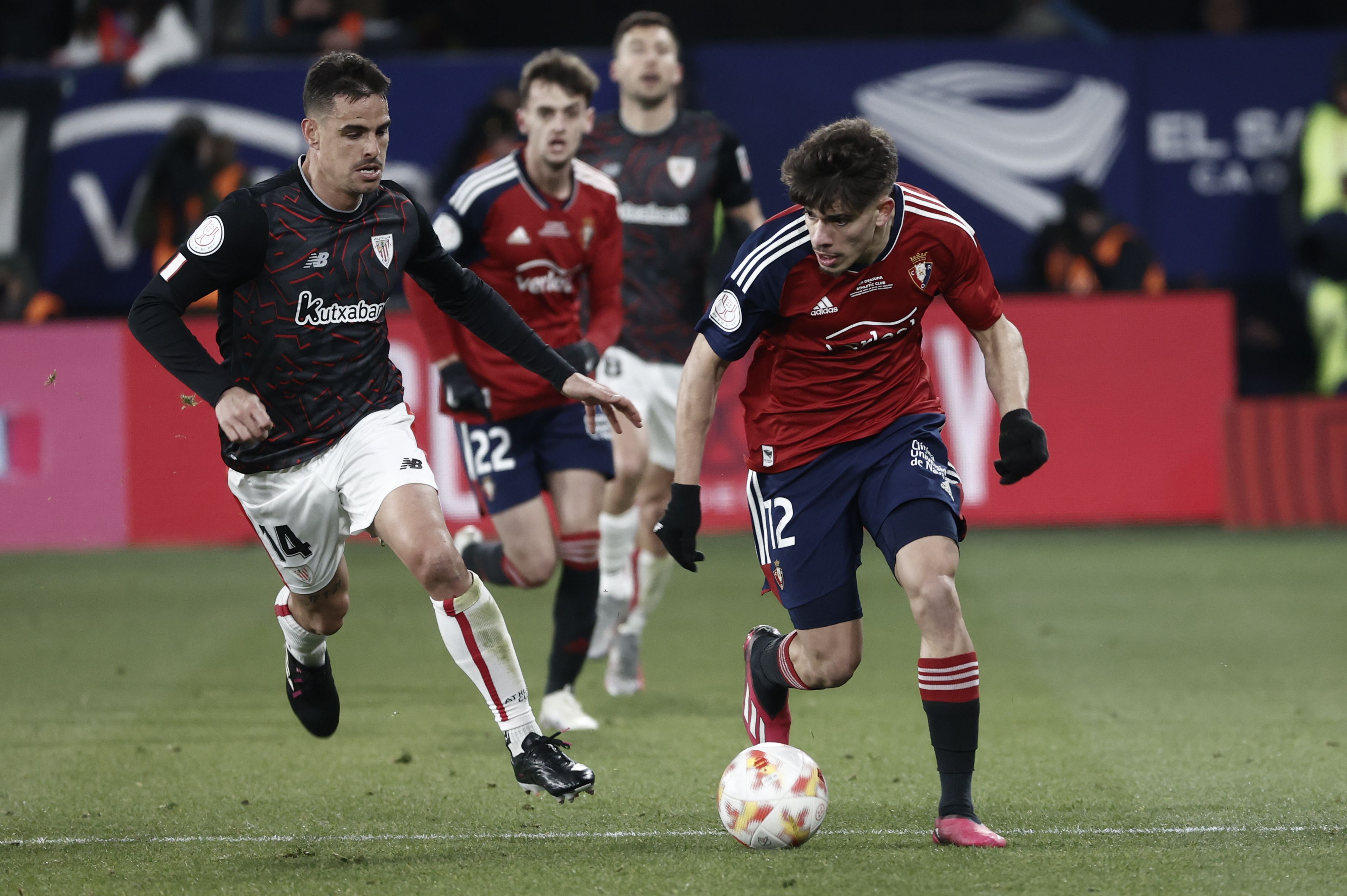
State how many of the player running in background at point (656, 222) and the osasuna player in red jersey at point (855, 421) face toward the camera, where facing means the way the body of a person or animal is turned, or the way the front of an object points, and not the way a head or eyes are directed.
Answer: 2

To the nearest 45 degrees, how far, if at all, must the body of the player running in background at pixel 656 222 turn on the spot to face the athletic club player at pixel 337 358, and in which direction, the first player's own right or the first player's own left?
0° — they already face them

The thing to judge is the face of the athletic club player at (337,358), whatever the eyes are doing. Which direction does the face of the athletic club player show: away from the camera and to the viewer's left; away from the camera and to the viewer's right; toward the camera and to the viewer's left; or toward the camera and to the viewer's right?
toward the camera and to the viewer's right

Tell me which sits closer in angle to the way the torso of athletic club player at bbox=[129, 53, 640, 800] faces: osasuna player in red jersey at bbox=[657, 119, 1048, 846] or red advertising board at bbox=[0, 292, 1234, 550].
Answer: the osasuna player in red jersey

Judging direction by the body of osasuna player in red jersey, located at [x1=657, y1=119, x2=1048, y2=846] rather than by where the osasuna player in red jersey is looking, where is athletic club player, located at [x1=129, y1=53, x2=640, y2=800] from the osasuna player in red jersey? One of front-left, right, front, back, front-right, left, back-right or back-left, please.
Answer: right

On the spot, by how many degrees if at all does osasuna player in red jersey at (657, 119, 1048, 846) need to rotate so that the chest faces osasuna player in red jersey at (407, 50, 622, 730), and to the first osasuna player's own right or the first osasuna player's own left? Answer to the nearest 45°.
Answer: approximately 135° to the first osasuna player's own right

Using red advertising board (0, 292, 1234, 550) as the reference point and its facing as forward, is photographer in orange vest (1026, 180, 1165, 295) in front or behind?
behind

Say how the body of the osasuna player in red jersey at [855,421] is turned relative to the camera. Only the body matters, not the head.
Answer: toward the camera

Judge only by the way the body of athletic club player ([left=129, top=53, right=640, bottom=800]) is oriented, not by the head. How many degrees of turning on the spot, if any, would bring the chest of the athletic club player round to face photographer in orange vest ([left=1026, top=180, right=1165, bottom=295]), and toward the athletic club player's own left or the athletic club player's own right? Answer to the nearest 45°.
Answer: approximately 90° to the athletic club player's own left

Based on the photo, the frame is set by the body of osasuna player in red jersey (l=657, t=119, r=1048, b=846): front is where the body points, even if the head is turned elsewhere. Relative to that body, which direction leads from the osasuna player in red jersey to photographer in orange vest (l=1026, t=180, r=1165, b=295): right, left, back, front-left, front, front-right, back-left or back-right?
back

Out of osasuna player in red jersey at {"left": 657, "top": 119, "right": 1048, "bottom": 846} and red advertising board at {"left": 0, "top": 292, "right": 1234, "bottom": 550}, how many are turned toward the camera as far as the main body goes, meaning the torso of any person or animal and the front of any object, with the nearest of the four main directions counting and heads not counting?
2

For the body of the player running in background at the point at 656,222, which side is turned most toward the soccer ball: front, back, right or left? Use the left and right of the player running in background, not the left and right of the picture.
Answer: front
